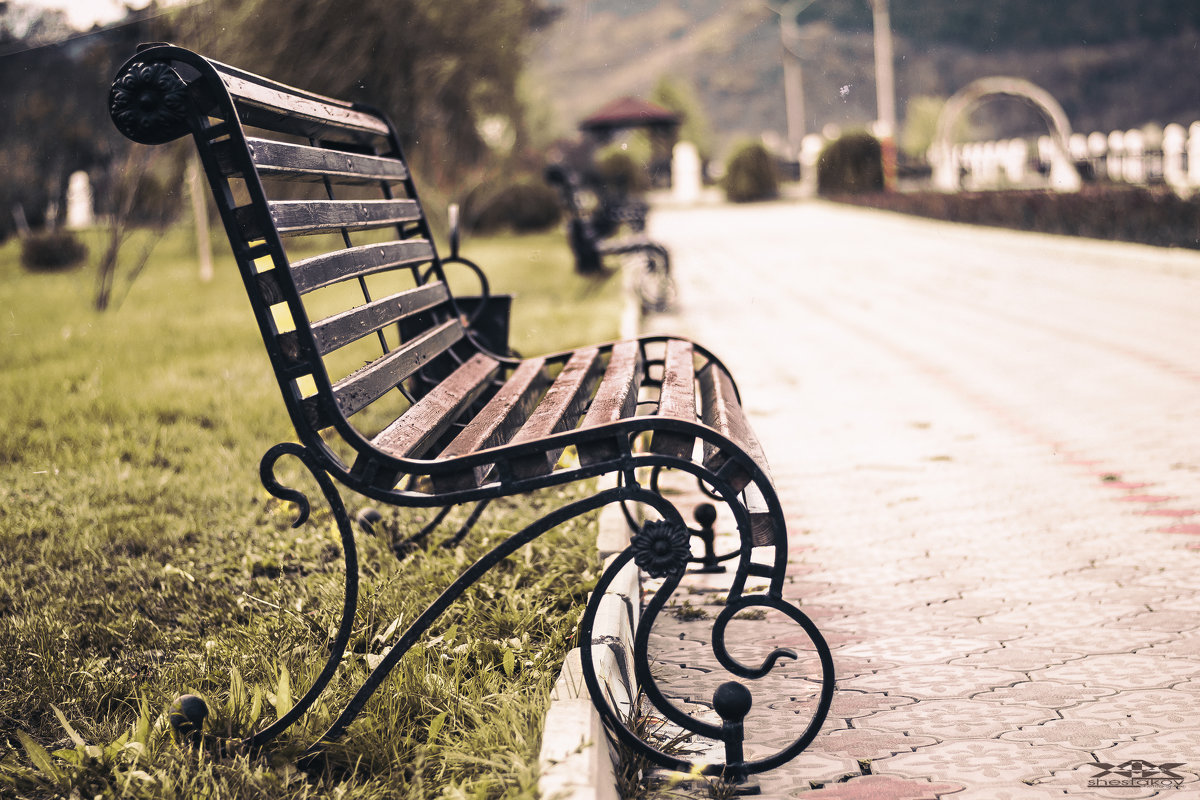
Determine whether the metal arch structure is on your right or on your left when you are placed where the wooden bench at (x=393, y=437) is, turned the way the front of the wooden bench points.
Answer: on your left

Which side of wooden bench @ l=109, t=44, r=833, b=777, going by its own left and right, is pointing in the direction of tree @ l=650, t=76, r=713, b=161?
left

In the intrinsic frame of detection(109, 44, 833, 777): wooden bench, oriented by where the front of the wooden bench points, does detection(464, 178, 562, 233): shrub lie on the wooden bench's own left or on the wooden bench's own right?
on the wooden bench's own left

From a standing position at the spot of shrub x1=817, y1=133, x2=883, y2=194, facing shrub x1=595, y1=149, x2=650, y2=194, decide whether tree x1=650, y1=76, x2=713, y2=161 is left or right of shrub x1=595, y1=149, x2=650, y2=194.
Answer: right

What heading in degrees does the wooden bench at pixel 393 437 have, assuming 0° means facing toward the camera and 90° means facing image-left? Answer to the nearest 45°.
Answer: approximately 270°

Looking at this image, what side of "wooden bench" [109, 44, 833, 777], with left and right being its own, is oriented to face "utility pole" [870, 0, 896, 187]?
left

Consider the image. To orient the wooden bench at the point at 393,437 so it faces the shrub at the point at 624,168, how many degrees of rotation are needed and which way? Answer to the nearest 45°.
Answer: approximately 90° to its left

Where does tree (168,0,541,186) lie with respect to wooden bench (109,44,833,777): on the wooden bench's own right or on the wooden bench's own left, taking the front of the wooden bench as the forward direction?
on the wooden bench's own left

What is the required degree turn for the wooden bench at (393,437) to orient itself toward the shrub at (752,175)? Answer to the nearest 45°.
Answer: approximately 90° to its left

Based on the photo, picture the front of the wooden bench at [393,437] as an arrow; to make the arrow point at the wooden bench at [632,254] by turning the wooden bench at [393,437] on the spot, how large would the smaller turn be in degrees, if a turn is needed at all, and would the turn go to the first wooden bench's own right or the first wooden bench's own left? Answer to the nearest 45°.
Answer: approximately 90° to the first wooden bench's own left
